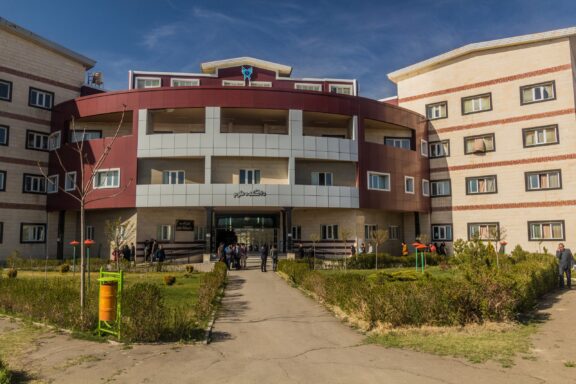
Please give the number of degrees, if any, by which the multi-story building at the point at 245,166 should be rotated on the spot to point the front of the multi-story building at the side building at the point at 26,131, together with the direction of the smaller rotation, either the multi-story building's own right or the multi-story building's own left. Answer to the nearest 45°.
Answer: approximately 90° to the multi-story building's own right

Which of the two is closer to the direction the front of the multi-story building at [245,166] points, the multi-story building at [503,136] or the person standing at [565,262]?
the person standing

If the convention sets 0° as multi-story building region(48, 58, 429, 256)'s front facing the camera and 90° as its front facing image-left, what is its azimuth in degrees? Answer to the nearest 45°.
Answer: approximately 0°

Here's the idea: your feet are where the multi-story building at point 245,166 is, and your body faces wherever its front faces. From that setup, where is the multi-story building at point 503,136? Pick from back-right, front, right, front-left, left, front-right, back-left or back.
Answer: left

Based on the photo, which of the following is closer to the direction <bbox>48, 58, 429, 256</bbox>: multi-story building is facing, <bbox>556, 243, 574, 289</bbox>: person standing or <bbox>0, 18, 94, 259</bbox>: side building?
the person standing
